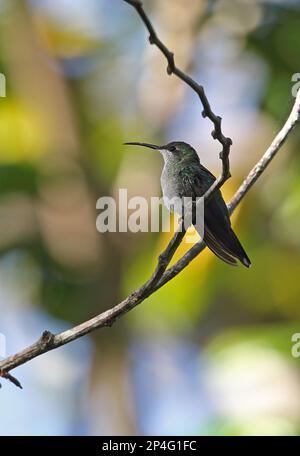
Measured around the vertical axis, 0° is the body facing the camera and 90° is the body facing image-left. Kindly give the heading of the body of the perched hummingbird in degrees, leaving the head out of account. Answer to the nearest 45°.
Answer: approximately 90°
